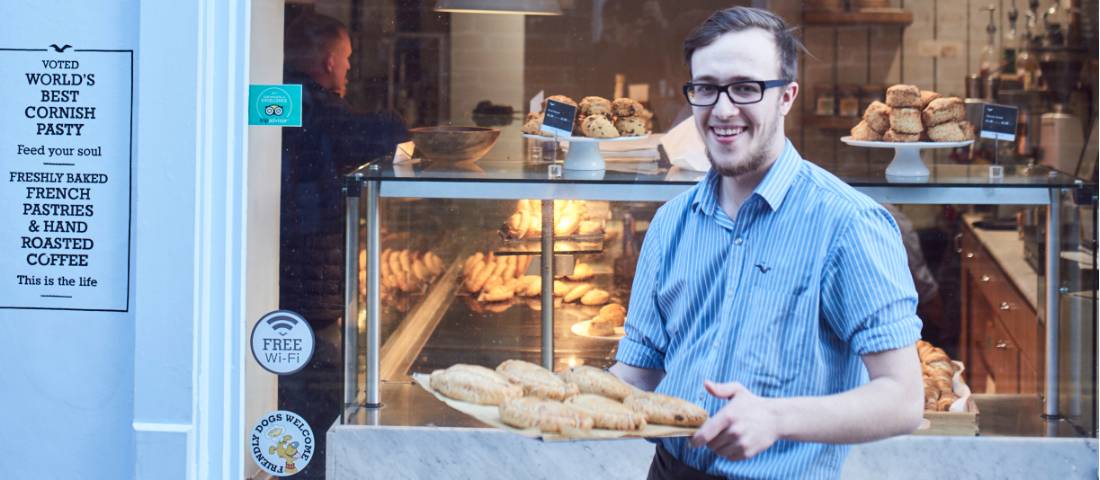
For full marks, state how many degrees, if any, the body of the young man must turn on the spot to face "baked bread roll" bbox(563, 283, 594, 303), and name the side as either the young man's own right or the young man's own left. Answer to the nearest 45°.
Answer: approximately 135° to the young man's own right

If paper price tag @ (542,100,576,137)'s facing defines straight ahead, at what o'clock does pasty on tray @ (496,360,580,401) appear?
The pasty on tray is roughly at 12 o'clock from the paper price tag.

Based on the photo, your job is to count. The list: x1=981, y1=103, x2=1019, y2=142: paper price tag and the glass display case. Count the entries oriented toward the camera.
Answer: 2

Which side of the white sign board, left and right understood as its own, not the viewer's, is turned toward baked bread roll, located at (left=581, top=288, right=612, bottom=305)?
left

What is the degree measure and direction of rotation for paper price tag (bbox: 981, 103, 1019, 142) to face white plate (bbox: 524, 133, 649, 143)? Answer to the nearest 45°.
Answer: approximately 90° to its right

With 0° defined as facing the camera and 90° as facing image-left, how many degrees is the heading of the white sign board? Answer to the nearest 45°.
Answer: approximately 0°

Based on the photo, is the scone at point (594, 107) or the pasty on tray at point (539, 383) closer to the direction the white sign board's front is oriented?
the pasty on tray
